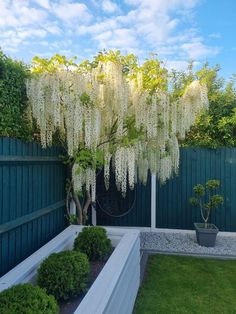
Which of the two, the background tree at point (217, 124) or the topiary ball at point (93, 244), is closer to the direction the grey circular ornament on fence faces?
the topiary ball

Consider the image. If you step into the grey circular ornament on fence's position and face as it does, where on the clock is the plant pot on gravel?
The plant pot on gravel is roughly at 10 o'clock from the grey circular ornament on fence.

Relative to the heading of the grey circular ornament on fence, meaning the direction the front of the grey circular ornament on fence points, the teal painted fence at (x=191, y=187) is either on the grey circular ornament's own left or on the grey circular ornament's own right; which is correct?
on the grey circular ornament's own left

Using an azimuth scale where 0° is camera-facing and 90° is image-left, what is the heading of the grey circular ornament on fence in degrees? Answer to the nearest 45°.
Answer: approximately 0°

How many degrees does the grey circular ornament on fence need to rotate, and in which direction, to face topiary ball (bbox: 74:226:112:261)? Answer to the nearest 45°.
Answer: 0° — it already faces it

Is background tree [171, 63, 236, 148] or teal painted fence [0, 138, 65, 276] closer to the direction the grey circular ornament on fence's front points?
the teal painted fence
